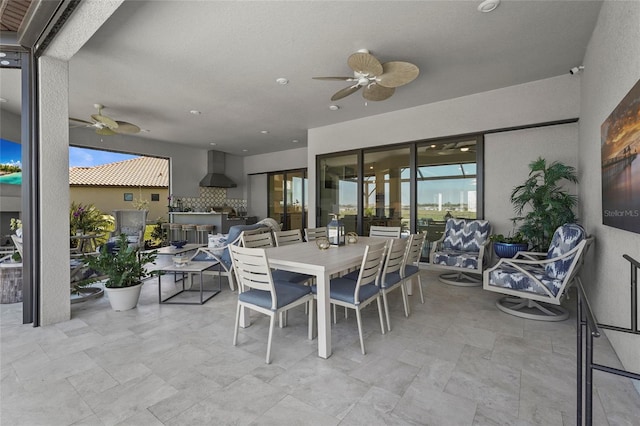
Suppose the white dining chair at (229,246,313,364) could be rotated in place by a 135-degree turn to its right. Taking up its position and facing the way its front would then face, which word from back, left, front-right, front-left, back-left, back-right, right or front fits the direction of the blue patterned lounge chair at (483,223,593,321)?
left

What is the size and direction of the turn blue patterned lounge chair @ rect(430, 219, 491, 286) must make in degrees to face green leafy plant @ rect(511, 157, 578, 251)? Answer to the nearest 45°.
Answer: approximately 135° to its left

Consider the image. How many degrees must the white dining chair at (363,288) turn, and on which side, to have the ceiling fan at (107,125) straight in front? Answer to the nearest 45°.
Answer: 0° — it already faces it

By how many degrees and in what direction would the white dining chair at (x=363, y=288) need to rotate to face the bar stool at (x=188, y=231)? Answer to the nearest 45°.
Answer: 0° — it already faces it

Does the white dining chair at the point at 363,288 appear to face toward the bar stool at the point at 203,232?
yes

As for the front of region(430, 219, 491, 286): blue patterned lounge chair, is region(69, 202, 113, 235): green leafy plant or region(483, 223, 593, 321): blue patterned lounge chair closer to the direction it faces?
the blue patterned lounge chair

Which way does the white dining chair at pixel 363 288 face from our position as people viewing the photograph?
facing away from the viewer and to the left of the viewer

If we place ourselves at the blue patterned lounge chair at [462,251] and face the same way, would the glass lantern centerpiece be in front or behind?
in front

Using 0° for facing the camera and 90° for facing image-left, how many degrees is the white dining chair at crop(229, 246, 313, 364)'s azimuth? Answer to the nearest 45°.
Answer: approximately 225°

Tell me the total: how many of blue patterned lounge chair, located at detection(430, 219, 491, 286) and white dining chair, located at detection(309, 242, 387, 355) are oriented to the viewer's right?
0

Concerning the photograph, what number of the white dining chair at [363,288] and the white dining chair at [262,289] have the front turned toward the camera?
0

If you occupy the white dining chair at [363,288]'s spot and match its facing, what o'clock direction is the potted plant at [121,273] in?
The potted plant is roughly at 11 o'clock from the white dining chair.

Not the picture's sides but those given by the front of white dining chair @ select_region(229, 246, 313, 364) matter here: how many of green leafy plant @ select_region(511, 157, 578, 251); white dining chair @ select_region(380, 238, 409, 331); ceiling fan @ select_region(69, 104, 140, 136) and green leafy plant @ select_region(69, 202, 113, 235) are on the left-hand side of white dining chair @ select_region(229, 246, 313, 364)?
2

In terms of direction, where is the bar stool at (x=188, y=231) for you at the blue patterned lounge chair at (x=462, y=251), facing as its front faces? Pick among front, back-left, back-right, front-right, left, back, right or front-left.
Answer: front-right

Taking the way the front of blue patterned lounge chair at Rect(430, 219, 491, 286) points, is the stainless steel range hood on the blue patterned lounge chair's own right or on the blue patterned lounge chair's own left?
on the blue patterned lounge chair's own right

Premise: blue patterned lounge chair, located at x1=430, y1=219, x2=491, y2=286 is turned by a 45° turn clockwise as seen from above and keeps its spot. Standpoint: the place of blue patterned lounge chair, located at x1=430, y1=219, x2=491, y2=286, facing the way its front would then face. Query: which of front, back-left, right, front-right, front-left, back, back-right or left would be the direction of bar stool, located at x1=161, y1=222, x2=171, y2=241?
front

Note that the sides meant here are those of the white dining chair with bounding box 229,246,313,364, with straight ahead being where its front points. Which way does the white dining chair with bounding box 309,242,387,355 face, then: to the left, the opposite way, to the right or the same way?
to the left

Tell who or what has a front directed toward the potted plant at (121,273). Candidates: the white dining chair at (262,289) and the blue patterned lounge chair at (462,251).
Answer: the blue patterned lounge chair

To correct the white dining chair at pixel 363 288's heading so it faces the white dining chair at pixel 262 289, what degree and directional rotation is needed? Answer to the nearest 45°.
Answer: approximately 45° to its left
